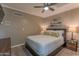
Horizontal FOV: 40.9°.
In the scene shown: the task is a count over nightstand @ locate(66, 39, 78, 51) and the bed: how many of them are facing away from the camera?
0

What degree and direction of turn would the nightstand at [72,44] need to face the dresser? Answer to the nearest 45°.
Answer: approximately 45° to its right

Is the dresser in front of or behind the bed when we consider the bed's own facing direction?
in front

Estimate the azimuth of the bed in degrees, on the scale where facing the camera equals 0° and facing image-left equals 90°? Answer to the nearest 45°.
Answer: approximately 45°

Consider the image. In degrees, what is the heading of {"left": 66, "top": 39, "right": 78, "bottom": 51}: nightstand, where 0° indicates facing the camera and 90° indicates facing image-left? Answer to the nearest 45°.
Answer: approximately 45°
